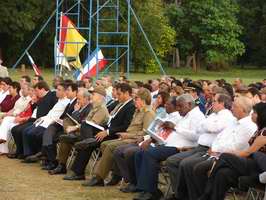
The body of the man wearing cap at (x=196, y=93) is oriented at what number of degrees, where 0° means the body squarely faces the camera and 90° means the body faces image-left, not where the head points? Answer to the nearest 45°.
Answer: approximately 90°

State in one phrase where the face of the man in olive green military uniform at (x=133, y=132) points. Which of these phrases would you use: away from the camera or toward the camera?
toward the camera

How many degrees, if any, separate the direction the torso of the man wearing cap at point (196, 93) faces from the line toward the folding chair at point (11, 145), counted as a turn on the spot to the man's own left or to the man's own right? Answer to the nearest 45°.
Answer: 0° — they already face it

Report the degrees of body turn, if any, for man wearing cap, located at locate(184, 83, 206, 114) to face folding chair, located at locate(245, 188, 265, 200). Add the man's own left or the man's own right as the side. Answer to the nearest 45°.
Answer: approximately 90° to the man's own left

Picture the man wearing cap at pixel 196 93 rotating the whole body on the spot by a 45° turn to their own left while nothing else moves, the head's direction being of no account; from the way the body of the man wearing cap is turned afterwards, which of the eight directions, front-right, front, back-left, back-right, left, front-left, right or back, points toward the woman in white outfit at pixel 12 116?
front-right

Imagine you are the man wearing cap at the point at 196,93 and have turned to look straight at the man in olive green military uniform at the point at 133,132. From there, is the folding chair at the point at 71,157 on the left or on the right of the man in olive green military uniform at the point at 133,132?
right

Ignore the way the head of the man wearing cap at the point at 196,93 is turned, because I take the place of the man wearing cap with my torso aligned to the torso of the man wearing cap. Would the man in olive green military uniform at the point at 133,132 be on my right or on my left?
on my left

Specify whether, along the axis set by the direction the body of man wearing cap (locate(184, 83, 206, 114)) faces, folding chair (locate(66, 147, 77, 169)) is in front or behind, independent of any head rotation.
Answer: in front
